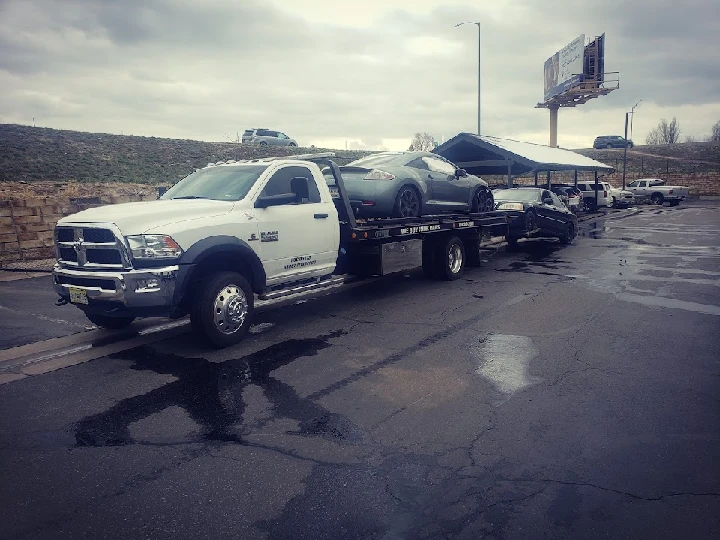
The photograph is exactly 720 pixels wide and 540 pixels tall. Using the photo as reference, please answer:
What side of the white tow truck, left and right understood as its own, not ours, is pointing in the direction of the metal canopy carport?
back

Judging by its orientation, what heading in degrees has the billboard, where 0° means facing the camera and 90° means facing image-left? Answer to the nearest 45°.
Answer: approximately 45°

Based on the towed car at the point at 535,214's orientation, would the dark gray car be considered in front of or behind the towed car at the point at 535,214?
in front

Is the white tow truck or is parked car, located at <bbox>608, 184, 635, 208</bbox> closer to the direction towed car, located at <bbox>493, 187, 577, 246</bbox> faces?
the white tow truck

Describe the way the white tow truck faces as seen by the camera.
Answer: facing the viewer and to the left of the viewer

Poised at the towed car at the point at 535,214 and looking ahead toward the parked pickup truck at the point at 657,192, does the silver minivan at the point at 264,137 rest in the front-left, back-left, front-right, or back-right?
front-left

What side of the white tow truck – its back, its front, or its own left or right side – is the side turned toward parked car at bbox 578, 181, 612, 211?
back

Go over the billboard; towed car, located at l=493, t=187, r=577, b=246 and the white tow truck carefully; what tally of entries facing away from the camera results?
0

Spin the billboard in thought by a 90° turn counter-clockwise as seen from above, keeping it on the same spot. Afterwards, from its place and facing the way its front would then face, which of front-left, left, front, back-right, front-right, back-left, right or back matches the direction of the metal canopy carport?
front-right
